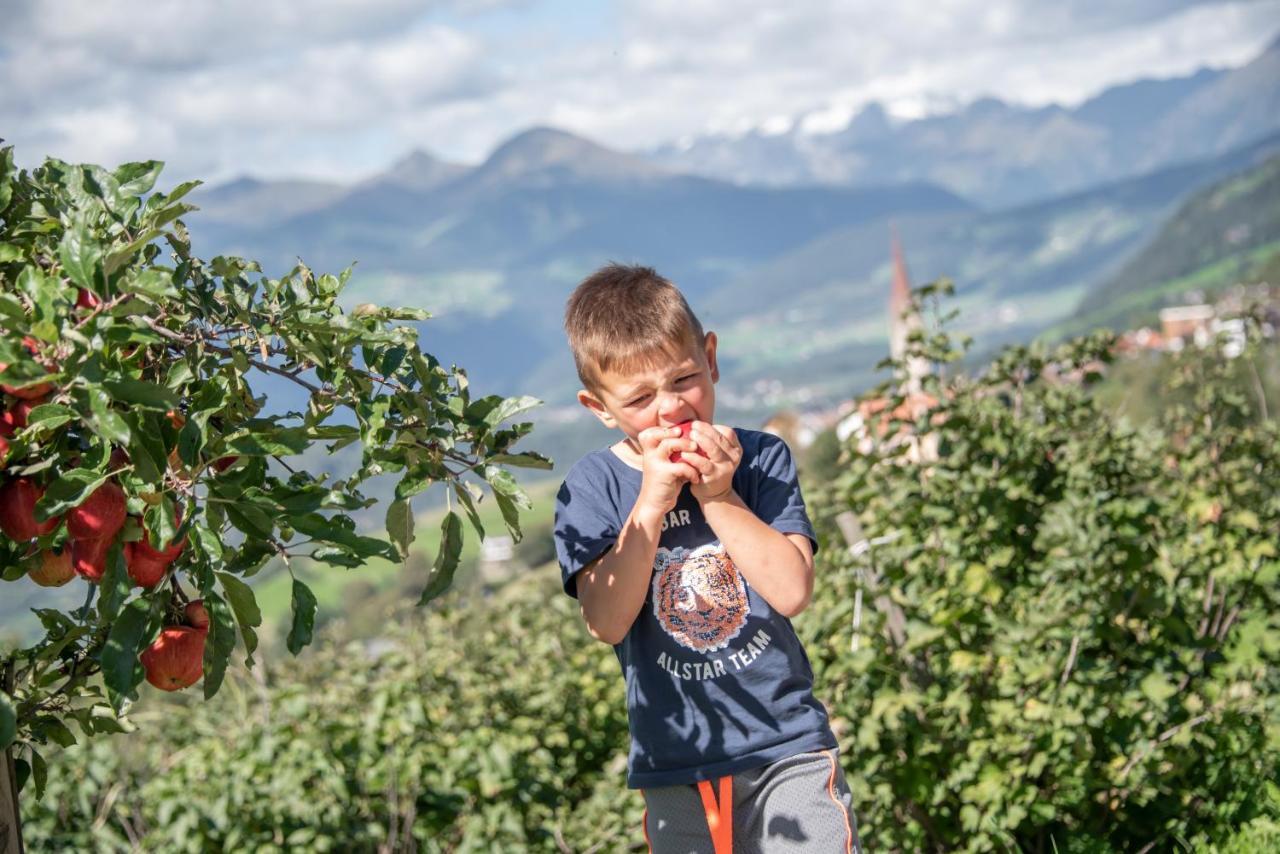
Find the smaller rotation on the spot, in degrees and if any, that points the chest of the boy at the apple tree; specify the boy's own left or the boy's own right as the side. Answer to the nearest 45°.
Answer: approximately 45° to the boy's own right

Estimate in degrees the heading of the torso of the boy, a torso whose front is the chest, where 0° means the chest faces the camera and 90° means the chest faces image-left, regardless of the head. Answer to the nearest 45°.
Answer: approximately 0°

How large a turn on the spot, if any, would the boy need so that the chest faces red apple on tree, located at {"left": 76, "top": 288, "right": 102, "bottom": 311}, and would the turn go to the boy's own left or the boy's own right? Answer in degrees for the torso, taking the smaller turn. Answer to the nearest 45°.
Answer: approximately 45° to the boy's own right
